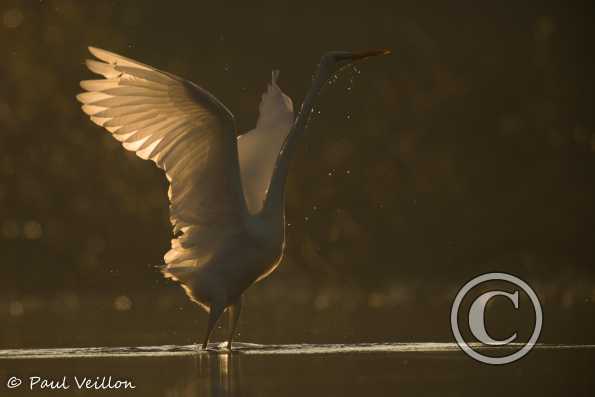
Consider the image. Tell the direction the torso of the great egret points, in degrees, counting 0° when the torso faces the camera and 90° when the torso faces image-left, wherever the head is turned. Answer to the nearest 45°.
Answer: approximately 270°
